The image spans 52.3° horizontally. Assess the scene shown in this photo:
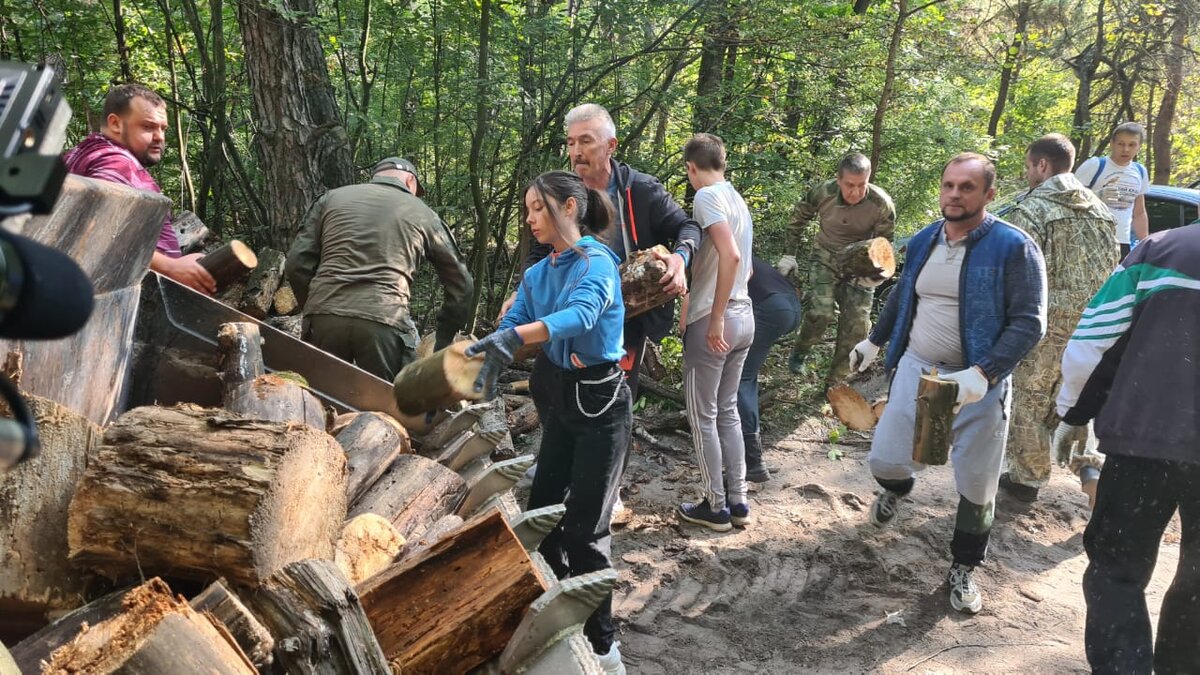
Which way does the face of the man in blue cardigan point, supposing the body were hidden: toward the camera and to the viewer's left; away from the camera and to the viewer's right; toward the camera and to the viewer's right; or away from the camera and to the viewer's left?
toward the camera and to the viewer's left

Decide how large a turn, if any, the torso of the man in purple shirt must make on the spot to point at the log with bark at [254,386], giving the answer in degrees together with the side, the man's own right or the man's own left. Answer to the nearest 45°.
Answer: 0° — they already face it

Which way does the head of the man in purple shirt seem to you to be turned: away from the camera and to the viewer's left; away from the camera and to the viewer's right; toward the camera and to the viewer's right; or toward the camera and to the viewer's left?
toward the camera and to the viewer's right

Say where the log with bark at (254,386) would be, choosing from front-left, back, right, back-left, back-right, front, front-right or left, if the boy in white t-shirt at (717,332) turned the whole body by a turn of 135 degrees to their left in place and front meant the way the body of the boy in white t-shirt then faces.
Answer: front-right

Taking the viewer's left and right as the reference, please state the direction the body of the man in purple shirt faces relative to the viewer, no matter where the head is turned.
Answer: facing the viewer and to the right of the viewer

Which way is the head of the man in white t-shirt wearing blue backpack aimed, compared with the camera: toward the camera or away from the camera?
toward the camera

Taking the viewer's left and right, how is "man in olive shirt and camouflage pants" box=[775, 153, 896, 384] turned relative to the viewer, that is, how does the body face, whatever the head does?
facing the viewer

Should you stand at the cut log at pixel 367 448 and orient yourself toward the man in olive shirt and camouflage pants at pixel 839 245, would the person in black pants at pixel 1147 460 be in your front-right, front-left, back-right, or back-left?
front-right

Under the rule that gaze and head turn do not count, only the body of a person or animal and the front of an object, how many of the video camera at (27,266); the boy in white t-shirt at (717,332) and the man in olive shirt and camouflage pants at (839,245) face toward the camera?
1

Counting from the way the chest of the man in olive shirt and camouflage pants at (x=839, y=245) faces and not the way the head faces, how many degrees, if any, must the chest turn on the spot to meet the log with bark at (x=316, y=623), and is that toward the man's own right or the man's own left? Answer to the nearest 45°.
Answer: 0° — they already face it

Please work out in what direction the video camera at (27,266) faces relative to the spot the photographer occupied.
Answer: facing to the right of the viewer
